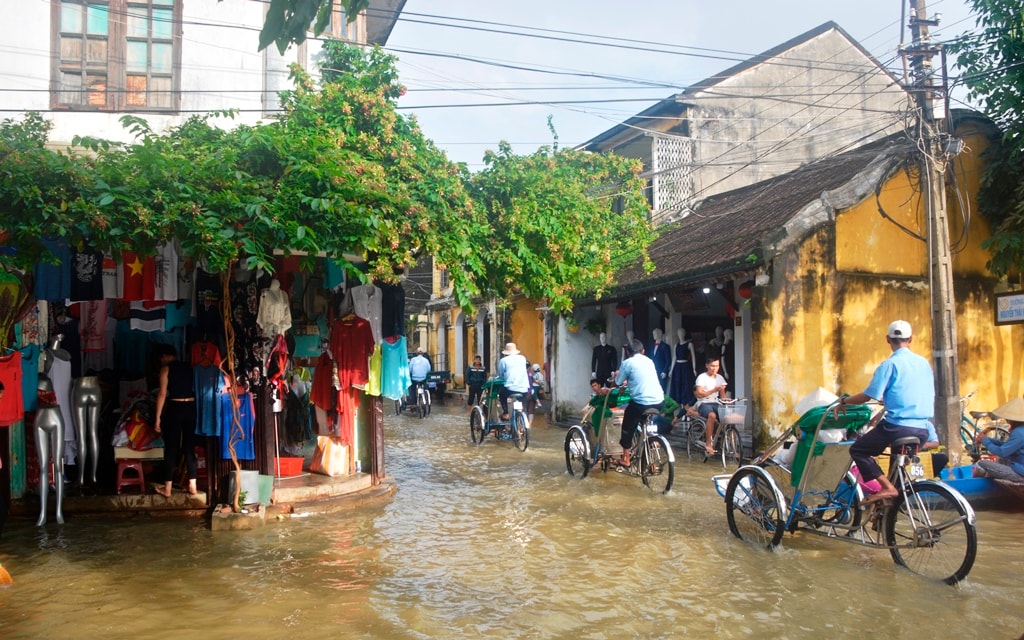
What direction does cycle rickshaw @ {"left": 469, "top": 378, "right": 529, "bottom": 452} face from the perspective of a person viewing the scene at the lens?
facing away from the viewer and to the left of the viewer

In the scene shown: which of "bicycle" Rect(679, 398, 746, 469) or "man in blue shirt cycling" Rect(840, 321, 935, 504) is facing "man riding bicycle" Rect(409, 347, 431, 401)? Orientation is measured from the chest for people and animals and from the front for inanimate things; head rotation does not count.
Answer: the man in blue shirt cycling

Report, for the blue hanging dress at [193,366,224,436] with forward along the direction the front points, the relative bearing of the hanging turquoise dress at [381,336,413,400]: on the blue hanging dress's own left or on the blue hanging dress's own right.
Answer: on the blue hanging dress's own left

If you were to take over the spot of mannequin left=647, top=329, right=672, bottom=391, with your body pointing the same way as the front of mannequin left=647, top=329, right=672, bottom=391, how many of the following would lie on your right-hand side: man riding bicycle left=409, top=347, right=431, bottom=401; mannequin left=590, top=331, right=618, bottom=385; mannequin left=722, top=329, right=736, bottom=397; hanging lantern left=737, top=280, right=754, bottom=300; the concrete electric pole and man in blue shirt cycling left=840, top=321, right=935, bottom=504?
2

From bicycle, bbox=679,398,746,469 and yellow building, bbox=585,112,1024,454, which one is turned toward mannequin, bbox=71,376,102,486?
the yellow building

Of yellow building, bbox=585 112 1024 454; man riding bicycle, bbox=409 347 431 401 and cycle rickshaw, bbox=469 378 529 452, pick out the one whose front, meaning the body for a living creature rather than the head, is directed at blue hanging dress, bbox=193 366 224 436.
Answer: the yellow building

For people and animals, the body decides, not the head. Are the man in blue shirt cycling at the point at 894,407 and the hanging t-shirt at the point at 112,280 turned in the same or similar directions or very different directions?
very different directions

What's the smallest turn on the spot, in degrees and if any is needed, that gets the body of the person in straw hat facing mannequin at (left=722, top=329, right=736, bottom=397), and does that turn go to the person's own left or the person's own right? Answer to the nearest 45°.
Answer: approximately 45° to the person's own right

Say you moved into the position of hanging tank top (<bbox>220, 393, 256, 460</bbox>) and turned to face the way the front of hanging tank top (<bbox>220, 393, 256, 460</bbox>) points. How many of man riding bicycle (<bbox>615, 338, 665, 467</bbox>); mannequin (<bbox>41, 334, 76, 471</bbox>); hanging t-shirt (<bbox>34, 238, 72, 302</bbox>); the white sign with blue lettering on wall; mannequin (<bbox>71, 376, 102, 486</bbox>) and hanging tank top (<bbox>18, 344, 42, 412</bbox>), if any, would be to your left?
2

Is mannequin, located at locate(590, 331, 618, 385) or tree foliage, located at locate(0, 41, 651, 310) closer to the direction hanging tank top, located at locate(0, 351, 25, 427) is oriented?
the tree foliage

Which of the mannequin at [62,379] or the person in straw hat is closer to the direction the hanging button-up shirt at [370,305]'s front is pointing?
the person in straw hat

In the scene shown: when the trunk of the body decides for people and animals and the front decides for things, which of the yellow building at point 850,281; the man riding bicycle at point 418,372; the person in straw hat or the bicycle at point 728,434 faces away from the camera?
the man riding bicycle

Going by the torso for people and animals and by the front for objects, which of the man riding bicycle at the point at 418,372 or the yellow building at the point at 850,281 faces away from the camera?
the man riding bicycle

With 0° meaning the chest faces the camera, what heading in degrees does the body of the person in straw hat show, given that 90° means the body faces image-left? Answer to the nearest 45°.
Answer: approximately 90°

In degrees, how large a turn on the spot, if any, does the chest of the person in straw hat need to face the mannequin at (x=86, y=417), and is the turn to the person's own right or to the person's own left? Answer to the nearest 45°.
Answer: approximately 45° to the person's own left

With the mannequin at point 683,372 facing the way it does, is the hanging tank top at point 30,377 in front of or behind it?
in front

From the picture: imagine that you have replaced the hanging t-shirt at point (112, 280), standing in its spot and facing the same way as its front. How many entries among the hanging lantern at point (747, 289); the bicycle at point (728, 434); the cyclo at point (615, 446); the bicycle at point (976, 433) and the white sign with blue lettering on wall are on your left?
5
